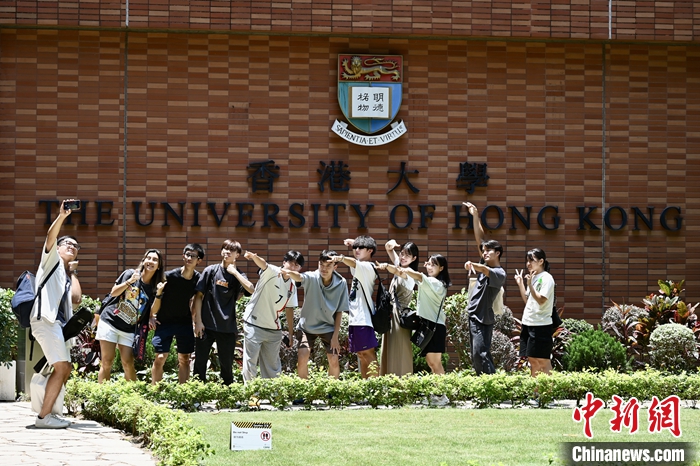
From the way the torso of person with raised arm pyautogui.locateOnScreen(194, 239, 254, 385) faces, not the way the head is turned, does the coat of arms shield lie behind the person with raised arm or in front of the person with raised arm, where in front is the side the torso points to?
behind

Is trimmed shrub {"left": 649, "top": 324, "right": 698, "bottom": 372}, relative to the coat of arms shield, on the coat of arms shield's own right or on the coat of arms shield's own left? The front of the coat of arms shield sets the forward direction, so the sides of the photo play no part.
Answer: on the coat of arms shield's own left

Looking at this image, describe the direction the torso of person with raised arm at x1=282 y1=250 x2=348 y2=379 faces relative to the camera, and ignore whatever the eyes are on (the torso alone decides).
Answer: toward the camera

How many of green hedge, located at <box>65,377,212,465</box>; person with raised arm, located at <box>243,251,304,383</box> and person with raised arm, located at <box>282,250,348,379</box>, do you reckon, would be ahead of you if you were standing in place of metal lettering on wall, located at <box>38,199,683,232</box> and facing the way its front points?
3

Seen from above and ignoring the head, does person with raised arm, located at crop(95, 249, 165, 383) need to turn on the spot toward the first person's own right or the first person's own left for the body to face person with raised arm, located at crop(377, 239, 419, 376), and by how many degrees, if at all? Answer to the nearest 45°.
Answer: approximately 90° to the first person's own left

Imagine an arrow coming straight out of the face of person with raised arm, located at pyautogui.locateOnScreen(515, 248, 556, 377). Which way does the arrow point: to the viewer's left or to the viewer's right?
to the viewer's left

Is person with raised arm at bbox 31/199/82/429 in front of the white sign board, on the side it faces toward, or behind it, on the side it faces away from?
behind

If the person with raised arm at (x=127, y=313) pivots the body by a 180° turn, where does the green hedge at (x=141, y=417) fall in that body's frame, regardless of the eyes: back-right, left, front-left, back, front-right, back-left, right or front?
back

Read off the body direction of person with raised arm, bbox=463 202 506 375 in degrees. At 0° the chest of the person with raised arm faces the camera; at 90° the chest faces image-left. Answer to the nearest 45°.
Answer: approximately 45°

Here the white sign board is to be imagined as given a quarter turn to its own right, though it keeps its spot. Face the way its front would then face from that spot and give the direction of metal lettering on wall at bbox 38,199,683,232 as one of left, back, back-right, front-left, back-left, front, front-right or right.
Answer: right

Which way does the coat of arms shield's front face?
toward the camera

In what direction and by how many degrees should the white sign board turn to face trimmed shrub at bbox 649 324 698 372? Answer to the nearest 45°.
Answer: approximately 135° to its left

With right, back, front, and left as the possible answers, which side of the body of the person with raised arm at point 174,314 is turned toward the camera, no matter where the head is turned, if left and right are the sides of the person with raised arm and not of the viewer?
front

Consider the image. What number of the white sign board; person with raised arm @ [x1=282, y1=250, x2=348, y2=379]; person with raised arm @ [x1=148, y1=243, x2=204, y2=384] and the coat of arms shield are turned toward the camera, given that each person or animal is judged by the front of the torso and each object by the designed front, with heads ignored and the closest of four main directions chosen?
4

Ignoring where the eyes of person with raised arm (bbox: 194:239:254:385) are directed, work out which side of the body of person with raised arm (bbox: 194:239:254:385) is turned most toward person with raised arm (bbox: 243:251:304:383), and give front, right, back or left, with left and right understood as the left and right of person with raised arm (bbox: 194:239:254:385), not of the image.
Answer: left
